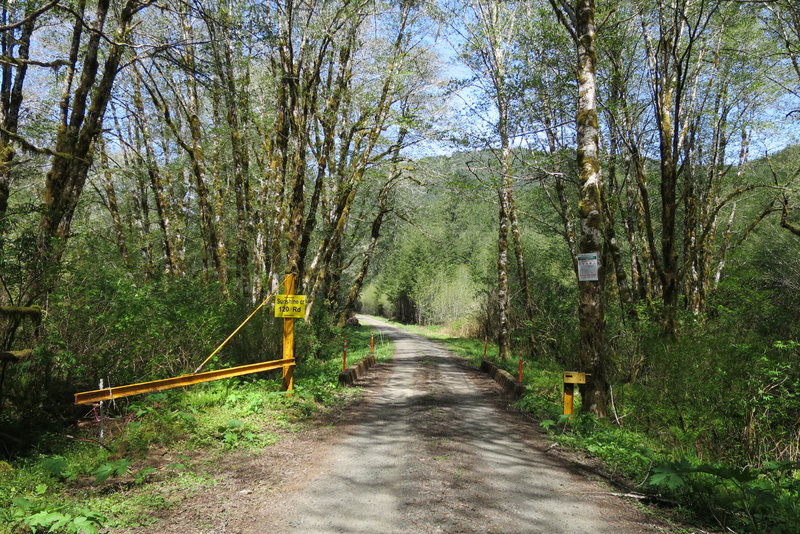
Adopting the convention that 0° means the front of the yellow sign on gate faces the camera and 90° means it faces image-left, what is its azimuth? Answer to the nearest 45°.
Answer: approximately 0°

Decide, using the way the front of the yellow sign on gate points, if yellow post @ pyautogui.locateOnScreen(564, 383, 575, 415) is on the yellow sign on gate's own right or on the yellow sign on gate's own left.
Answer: on the yellow sign on gate's own left
